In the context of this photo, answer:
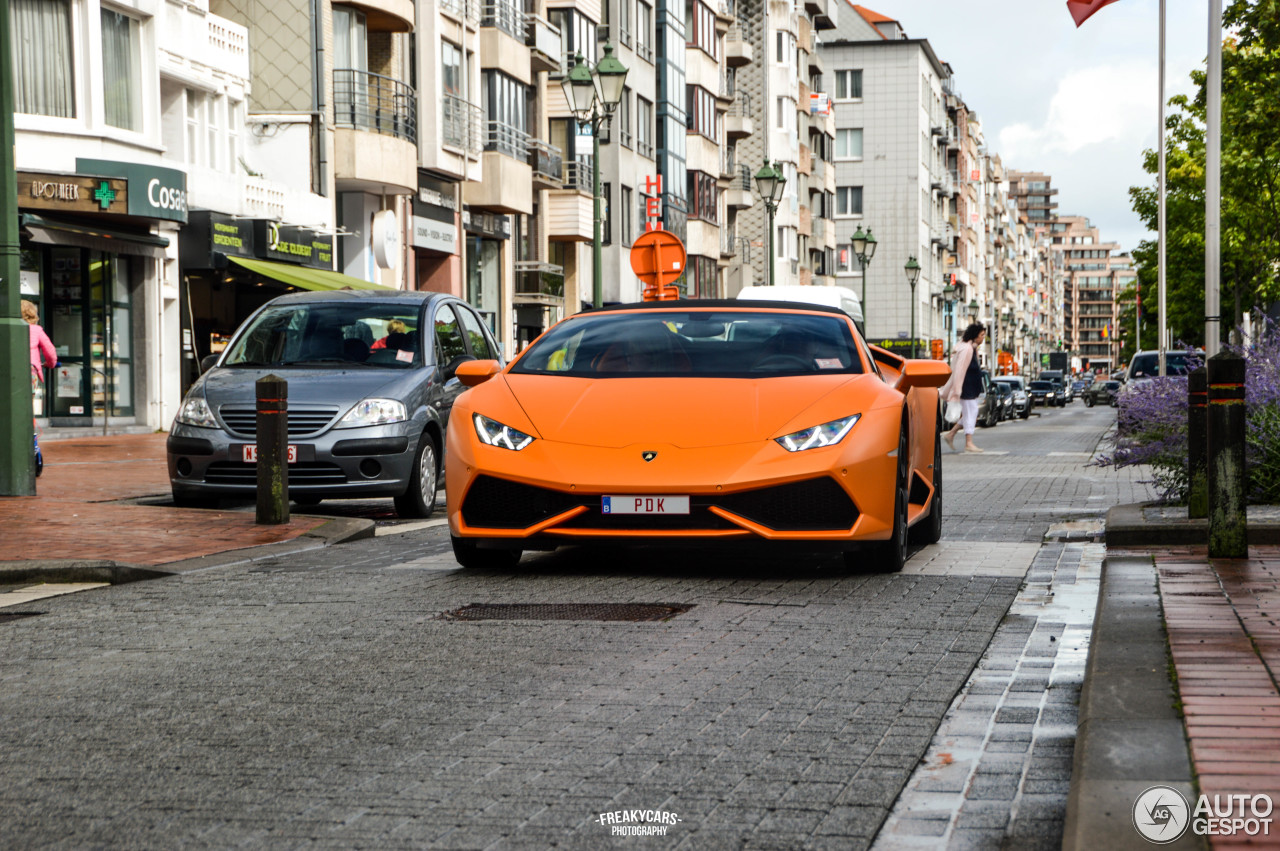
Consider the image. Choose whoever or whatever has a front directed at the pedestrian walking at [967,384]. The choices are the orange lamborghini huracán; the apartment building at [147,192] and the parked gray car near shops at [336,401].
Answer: the apartment building

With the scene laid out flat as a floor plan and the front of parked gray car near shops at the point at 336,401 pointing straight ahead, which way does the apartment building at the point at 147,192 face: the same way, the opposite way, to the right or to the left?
to the left

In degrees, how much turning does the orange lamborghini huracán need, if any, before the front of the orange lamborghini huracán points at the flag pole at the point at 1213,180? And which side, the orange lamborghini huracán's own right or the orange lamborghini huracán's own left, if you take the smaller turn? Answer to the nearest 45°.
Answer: approximately 135° to the orange lamborghini huracán's own left

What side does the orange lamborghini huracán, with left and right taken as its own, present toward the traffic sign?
back

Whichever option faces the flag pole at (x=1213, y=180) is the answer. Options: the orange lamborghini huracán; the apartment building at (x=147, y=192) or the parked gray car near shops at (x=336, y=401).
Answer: the apartment building

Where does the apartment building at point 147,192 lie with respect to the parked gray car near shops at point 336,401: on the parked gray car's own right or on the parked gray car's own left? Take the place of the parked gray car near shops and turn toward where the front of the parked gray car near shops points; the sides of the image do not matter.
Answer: on the parked gray car's own right

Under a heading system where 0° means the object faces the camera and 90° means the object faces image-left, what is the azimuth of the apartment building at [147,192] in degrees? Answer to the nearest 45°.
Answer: approximately 315°

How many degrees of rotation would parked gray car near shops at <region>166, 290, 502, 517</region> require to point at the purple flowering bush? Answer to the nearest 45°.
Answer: approximately 135° to its left
